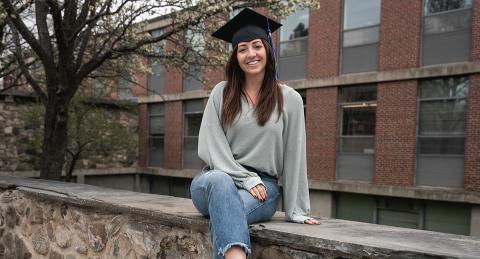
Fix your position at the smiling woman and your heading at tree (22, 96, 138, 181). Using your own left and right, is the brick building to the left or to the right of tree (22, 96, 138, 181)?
right

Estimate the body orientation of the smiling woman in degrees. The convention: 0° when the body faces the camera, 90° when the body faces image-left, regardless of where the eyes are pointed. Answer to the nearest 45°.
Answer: approximately 0°

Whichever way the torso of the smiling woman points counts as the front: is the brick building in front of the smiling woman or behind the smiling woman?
behind

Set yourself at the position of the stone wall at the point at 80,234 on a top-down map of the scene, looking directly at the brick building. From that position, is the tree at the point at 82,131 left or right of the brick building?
left
